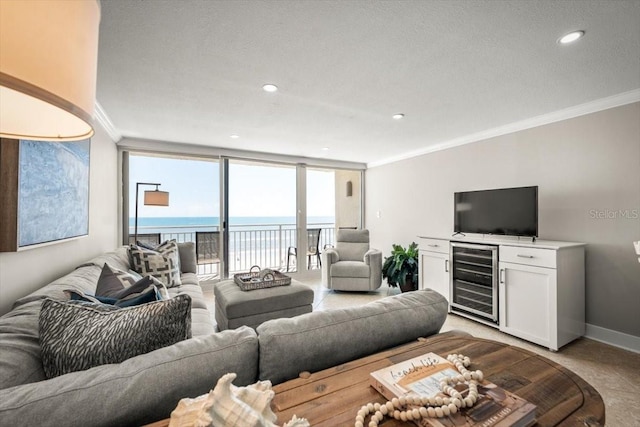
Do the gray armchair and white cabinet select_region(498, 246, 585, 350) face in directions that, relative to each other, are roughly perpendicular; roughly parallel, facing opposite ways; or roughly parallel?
roughly perpendicular

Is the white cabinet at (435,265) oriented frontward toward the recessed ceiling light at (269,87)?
yes

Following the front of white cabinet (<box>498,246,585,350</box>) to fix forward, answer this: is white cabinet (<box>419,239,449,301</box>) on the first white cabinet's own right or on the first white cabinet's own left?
on the first white cabinet's own right

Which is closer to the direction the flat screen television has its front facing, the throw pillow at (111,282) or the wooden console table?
the throw pillow

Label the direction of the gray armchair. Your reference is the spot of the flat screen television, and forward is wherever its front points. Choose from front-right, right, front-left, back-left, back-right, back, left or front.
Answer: front-right

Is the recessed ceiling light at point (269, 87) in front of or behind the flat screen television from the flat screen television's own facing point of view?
in front

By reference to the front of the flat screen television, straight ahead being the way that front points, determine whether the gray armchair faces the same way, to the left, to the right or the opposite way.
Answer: to the left

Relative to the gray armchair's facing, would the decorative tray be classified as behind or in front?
in front

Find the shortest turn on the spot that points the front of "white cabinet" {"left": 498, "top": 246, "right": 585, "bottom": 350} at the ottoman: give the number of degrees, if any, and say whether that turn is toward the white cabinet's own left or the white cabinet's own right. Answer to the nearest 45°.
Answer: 0° — it already faces it

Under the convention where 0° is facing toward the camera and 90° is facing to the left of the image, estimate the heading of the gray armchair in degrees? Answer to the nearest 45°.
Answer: approximately 0°

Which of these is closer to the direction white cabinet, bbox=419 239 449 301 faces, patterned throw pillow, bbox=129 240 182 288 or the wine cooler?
the patterned throw pillow

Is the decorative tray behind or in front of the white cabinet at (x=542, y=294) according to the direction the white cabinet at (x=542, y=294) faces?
in front

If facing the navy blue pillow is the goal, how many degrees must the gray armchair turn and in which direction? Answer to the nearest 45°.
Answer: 0° — it already faces it

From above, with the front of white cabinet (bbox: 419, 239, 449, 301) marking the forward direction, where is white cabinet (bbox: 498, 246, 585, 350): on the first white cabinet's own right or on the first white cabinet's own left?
on the first white cabinet's own left

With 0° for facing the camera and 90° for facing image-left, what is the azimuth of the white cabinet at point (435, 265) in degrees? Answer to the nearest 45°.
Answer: approximately 45°

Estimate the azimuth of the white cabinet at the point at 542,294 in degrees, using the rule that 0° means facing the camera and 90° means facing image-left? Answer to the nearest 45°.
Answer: approximately 45°
